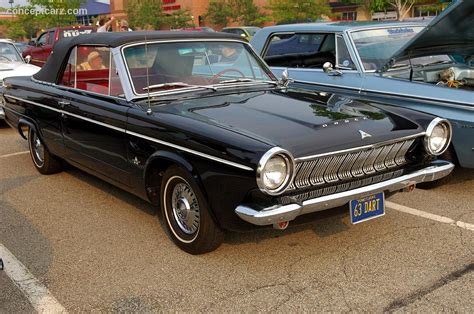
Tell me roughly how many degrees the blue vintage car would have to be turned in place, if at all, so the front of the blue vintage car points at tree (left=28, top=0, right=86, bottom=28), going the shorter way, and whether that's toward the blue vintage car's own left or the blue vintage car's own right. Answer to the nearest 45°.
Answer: approximately 180°

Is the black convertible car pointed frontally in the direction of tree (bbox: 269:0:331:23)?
no

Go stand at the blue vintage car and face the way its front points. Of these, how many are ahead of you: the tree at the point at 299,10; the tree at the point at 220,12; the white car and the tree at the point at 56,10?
0

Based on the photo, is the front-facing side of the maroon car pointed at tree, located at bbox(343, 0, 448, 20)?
no

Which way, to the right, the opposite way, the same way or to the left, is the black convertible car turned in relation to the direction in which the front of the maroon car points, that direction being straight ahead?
the opposite way

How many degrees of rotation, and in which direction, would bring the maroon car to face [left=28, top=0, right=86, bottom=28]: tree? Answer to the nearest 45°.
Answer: approximately 45° to its right

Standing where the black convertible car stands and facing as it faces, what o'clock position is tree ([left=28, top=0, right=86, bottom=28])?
The tree is roughly at 7 o'clock from the black convertible car.

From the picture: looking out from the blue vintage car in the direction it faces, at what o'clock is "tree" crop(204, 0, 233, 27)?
The tree is roughly at 7 o'clock from the blue vintage car.

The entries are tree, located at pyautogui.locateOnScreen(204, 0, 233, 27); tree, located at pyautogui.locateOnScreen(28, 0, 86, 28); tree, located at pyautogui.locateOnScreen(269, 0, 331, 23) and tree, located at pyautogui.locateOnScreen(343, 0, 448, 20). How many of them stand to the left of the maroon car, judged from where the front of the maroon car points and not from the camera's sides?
0

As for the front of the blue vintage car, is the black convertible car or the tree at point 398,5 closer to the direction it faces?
the black convertible car

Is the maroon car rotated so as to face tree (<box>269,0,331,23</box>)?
no

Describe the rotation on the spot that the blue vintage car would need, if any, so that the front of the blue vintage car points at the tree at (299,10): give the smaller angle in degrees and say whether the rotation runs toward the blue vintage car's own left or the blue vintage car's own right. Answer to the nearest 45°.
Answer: approximately 135° to the blue vintage car's own left

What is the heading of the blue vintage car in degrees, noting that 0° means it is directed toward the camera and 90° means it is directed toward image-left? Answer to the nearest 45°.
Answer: approximately 315°

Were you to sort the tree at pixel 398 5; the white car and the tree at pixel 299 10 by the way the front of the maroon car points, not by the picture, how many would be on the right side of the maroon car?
2

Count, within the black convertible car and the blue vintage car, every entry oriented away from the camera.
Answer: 0

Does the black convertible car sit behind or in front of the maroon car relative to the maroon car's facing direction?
behind

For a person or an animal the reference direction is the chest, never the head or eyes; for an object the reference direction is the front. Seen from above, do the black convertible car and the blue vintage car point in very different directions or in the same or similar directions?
same or similar directions

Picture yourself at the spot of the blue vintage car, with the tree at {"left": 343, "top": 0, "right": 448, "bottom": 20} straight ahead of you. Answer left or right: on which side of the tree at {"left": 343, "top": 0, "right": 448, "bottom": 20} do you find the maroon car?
left

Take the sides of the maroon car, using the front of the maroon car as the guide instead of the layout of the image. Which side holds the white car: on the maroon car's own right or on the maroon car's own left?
on the maroon car's own left
